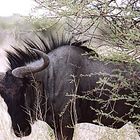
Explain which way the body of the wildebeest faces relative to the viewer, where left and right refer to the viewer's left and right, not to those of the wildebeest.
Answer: facing to the left of the viewer
